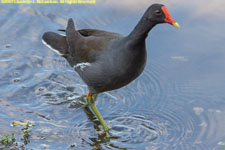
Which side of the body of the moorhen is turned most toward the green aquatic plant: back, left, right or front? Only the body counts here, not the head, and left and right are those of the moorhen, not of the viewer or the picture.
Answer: back

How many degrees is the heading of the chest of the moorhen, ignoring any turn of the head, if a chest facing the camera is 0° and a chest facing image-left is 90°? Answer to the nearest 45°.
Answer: approximately 270°
